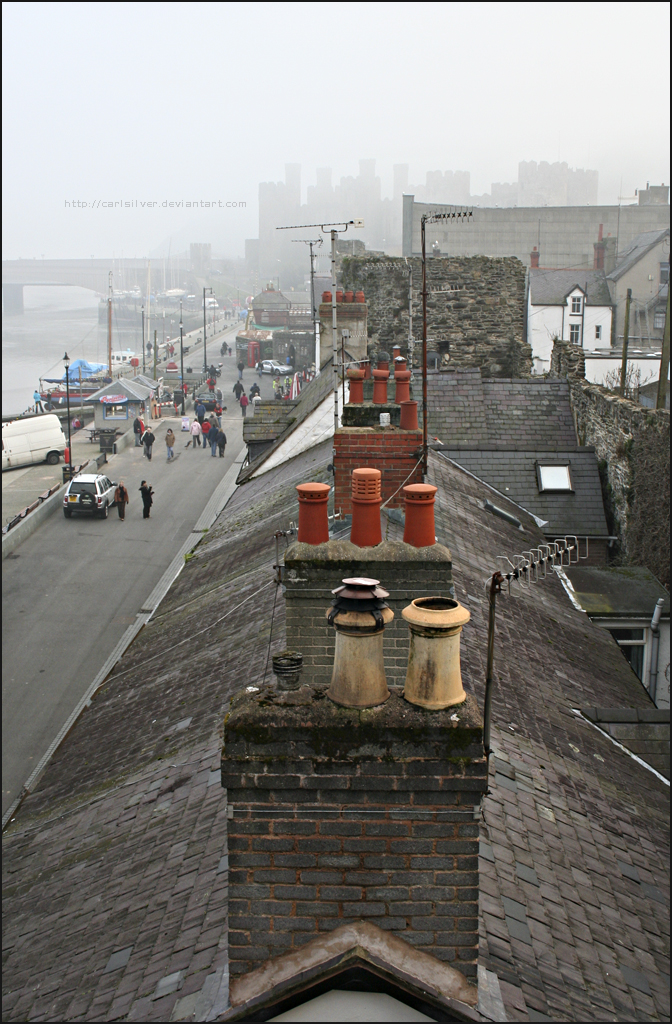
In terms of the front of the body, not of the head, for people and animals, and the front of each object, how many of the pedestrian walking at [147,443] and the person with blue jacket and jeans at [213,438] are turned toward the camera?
1

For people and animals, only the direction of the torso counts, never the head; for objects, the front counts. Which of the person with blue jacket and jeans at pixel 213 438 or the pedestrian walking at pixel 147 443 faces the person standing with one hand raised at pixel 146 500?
the pedestrian walking at pixel 147 443

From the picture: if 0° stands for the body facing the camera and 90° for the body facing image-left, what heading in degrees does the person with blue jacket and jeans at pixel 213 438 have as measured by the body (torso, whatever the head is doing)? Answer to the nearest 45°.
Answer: approximately 180°

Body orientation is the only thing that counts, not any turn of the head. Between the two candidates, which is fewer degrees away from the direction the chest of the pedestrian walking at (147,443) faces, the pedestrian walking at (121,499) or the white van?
the pedestrian walking

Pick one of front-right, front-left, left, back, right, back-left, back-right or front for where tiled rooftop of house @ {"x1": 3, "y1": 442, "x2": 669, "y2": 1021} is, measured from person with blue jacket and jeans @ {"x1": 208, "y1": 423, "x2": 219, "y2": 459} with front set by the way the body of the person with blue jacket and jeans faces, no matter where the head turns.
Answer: back

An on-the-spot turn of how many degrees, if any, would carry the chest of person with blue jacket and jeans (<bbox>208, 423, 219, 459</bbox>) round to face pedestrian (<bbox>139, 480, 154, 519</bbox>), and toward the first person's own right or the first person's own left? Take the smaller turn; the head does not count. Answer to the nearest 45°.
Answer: approximately 180°

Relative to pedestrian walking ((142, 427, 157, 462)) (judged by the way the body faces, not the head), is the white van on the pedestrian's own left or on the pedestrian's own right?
on the pedestrian's own right

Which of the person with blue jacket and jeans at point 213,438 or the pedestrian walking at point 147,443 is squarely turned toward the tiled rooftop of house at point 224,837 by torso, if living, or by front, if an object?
the pedestrian walking

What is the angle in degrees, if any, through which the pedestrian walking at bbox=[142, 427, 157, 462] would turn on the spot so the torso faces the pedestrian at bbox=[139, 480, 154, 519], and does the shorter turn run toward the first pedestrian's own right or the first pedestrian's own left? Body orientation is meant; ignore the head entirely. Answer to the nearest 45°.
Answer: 0° — they already face them

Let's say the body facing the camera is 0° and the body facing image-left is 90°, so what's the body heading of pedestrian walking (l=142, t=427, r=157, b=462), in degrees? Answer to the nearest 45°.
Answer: approximately 0°

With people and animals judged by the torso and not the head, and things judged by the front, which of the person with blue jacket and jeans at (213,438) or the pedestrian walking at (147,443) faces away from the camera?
the person with blue jacket and jeans

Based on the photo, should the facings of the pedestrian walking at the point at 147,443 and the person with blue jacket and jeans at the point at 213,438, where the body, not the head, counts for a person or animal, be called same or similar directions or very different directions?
very different directions
